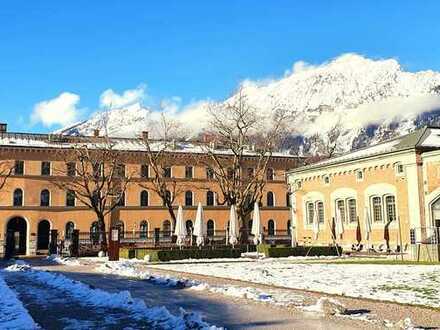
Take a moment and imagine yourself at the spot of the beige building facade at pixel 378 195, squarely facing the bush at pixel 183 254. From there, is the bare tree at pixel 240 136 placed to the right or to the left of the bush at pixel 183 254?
right

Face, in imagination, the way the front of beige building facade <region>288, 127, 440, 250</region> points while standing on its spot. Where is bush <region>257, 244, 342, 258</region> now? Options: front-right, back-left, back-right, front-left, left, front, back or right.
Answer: front

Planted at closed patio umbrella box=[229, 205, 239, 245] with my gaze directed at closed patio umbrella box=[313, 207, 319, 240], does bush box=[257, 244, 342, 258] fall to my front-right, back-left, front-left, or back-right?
front-right

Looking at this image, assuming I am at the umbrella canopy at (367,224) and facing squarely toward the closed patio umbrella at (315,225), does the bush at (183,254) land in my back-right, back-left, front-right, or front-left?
front-left

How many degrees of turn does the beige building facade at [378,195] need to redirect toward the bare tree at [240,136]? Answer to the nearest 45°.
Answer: approximately 45° to its right

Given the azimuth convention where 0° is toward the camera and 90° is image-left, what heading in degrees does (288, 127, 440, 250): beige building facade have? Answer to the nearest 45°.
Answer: approximately 45°

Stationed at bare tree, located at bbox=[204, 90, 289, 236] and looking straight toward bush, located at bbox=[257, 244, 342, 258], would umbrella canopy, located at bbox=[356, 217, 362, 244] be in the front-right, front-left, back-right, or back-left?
front-left

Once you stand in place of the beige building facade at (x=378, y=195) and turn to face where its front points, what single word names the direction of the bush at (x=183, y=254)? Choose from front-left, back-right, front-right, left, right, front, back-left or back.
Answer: front
